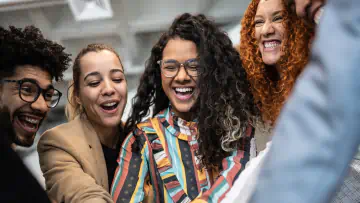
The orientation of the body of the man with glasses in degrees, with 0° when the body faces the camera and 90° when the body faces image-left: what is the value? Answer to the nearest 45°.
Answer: approximately 315°

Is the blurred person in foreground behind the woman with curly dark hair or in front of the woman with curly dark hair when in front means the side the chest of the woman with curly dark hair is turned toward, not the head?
in front

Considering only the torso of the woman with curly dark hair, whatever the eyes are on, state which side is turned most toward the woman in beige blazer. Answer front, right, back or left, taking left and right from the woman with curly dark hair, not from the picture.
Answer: right

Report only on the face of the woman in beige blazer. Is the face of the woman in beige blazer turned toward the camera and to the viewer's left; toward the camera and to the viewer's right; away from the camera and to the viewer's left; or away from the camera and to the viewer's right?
toward the camera and to the viewer's right

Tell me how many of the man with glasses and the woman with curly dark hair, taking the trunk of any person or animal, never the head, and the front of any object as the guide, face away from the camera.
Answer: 0

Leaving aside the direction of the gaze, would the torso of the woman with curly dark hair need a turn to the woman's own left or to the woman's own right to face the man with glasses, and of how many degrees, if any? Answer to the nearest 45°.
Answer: approximately 90° to the woman's own right

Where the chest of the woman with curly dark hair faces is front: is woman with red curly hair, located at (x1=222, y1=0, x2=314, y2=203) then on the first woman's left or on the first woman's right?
on the first woman's left
